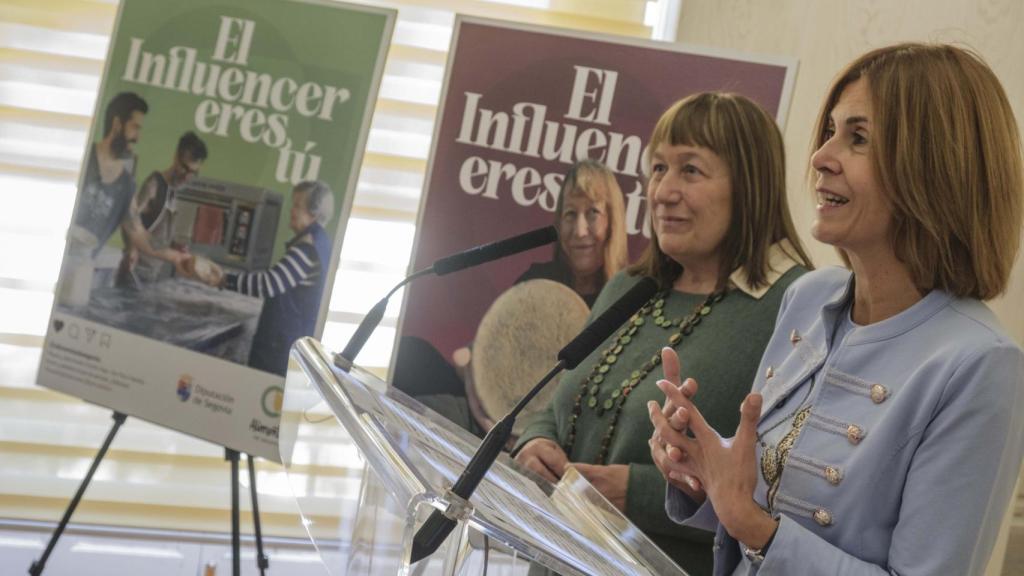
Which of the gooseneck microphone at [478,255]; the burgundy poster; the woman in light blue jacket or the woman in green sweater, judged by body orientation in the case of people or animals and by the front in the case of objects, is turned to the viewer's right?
the gooseneck microphone

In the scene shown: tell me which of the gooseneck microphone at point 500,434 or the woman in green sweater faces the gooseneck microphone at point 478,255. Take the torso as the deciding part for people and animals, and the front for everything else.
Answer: the woman in green sweater

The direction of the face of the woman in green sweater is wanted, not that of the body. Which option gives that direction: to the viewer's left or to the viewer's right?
to the viewer's left

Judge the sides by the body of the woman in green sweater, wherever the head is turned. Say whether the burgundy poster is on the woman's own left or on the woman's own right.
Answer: on the woman's own right

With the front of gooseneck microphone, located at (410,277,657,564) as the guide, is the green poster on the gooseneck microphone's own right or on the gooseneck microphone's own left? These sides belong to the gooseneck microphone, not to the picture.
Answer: on the gooseneck microphone's own left

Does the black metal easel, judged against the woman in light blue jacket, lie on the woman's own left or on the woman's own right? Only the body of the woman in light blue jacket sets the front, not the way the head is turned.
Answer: on the woman's own right

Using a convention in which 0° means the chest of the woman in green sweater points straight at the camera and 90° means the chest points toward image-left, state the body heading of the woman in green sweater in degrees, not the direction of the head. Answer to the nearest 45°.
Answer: approximately 45°

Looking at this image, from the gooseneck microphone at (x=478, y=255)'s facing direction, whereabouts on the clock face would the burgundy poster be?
The burgundy poster is roughly at 9 o'clock from the gooseneck microphone.

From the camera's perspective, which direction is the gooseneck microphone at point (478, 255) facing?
to the viewer's right

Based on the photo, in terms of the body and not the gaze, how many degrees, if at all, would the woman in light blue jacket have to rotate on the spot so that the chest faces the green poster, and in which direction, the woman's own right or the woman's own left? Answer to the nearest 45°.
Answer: approximately 90° to the woman's own right

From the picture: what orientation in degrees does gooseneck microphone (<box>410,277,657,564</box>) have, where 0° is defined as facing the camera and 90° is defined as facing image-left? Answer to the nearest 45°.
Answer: approximately 270°

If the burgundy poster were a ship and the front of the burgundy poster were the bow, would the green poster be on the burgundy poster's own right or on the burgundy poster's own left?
on the burgundy poster's own right
